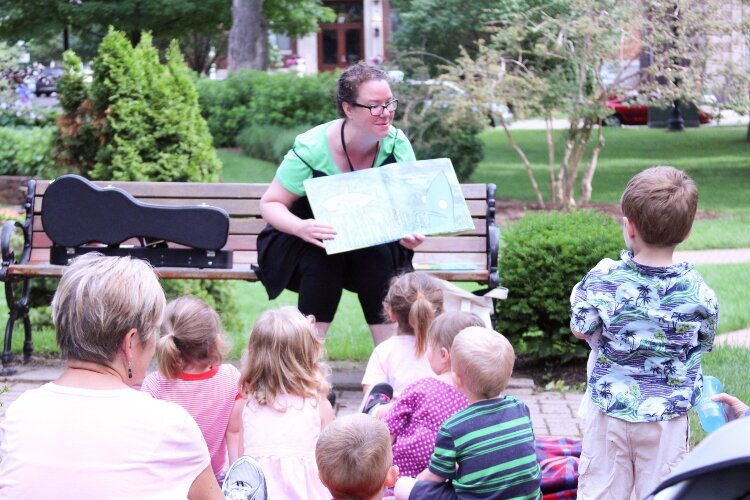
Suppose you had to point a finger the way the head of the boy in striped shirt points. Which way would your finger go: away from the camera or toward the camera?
away from the camera

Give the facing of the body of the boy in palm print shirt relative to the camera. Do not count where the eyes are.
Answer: away from the camera

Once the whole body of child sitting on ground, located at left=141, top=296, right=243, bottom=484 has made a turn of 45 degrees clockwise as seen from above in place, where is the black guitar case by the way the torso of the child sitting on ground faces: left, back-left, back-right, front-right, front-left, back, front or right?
left

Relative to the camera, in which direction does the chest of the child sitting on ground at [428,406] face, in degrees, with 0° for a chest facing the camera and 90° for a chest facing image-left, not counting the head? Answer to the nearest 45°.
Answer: approximately 135°

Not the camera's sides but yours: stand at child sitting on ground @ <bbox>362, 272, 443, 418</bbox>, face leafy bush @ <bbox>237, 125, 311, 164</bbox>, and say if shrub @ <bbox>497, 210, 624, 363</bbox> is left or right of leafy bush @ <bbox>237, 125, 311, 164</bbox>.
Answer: right

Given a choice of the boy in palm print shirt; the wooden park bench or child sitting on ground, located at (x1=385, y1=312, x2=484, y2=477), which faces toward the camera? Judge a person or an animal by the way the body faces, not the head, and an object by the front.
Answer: the wooden park bench

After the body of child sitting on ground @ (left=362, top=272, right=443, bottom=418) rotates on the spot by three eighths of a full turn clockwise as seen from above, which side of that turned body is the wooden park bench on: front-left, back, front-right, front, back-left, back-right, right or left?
back

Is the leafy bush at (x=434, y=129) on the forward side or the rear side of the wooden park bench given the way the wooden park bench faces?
on the rear side

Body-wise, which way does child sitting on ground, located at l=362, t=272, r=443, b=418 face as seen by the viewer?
away from the camera

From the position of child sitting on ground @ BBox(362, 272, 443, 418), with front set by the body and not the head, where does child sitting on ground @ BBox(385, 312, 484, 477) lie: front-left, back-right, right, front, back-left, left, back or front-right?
back

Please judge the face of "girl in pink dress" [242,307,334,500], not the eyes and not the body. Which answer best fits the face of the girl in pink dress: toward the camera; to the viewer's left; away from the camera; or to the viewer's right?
away from the camera

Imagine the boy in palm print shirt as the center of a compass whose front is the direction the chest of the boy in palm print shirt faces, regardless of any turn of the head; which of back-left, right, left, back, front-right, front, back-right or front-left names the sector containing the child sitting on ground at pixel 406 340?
front-left

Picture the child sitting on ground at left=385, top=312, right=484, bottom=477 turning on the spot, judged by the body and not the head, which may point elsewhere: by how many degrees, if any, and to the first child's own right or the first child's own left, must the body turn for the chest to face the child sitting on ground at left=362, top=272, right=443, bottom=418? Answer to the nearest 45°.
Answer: approximately 45° to the first child's own right

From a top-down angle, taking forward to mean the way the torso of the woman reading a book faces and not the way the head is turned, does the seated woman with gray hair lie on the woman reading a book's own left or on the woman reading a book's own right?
on the woman reading a book's own right
